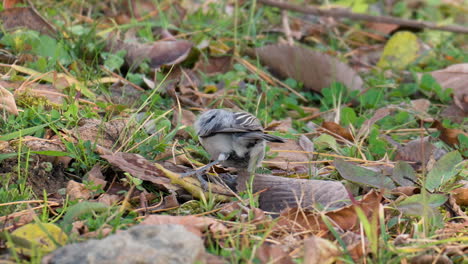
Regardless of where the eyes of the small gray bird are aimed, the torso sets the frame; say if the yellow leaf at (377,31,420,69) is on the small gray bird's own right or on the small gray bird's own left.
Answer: on the small gray bird's own right

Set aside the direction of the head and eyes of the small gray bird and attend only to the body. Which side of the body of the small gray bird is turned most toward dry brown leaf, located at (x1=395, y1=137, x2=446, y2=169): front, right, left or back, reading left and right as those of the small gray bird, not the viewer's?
back

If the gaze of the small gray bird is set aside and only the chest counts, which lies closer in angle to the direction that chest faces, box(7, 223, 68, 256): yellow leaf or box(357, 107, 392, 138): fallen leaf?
the yellow leaf

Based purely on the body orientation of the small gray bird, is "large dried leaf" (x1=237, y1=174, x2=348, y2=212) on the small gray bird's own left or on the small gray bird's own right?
on the small gray bird's own left

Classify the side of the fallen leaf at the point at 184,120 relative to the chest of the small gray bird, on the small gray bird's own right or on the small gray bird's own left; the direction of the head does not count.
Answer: on the small gray bird's own right

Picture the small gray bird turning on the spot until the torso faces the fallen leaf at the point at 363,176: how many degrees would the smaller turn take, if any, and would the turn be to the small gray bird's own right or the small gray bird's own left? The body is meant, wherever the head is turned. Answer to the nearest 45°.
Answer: approximately 180°

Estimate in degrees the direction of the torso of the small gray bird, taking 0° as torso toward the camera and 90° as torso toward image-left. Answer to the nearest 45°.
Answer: approximately 90°

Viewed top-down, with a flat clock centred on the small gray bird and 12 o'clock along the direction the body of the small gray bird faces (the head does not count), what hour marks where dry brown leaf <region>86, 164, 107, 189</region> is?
The dry brown leaf is roughly at 11 o'clock from the small gray bird.

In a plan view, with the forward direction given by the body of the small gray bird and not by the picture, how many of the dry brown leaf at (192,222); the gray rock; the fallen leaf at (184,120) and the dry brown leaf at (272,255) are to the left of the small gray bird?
3

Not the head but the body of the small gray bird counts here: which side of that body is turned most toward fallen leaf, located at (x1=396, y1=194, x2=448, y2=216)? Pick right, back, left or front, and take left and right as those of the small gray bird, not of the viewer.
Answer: back

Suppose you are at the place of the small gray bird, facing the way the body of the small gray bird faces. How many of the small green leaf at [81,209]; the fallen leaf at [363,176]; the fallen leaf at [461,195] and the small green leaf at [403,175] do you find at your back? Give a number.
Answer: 3

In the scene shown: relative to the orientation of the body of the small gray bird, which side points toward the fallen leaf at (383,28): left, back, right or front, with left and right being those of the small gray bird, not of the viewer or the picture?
right

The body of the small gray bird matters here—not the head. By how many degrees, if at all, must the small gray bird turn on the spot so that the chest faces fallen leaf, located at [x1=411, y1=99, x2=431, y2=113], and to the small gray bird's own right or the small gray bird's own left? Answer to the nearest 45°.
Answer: approximately 135° to the small gray bird's own right

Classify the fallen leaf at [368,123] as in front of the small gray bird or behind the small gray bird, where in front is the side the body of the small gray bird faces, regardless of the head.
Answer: behind

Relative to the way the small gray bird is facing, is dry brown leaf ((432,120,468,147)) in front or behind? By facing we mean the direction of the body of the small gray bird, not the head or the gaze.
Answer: behind

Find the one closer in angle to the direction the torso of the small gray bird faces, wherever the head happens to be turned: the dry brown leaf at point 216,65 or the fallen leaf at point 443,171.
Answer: the dry brown leaf
